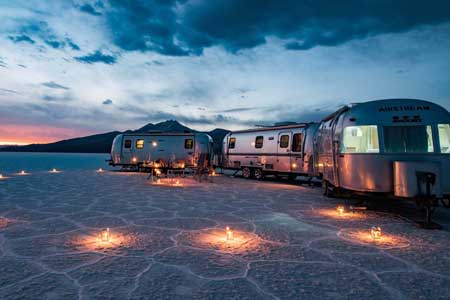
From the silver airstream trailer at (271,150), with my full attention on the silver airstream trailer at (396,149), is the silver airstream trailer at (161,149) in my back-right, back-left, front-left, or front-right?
back-right

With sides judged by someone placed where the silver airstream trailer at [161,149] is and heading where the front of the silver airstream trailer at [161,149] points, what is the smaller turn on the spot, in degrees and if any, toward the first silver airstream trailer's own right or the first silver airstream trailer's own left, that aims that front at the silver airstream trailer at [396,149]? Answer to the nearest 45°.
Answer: approximately 90° to the first silver airstream trailer's own right

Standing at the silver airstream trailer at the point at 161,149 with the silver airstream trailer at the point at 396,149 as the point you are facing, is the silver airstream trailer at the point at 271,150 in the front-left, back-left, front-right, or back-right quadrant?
front-left

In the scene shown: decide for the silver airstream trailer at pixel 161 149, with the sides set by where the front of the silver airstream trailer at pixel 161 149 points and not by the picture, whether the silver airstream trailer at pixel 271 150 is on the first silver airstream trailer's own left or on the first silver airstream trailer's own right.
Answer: on the first silver airstream trailer's own right

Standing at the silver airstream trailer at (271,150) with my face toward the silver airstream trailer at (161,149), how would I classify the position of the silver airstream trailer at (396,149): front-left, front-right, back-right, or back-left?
back-left

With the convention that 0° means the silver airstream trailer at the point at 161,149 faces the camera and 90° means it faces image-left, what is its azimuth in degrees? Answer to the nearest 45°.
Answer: approximately 270°
